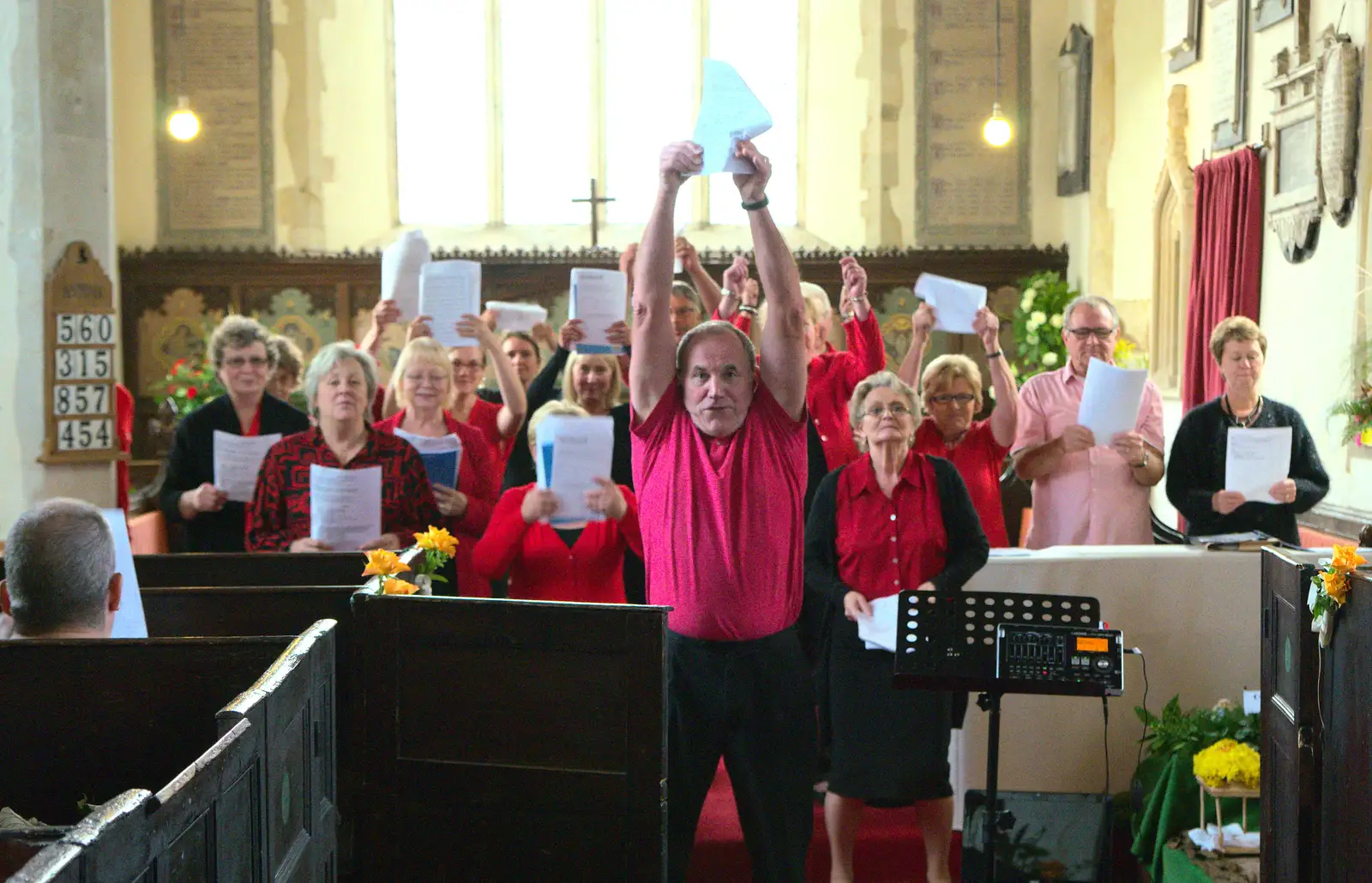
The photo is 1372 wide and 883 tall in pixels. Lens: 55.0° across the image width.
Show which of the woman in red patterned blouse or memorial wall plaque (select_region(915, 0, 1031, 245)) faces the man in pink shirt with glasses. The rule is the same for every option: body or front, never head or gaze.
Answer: the memorial wall plaque

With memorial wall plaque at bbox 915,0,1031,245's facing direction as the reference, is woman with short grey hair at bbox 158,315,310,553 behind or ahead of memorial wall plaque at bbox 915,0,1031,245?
ahead

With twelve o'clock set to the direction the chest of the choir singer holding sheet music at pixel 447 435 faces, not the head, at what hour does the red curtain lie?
The red curtain is roughly at 8 o'clock from the choir singer holding sheet music.

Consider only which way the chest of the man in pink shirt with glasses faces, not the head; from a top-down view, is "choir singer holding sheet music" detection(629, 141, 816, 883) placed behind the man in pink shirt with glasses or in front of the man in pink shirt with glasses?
in front

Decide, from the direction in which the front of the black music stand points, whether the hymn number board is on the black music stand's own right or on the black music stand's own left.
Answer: on the black music stand's own right

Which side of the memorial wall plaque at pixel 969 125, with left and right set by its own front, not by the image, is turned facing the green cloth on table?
front

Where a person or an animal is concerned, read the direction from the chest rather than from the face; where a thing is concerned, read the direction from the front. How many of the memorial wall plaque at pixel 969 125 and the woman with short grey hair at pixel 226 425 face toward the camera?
2

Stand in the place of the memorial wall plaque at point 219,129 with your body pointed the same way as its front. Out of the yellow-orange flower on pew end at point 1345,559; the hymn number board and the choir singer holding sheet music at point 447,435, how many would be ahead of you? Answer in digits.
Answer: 3
